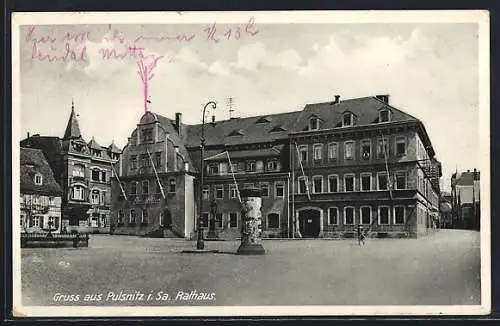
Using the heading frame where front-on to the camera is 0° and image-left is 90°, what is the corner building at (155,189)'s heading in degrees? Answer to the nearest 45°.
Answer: approximately 45°

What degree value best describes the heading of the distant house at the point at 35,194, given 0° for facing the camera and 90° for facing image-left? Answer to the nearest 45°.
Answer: approximately 0°
